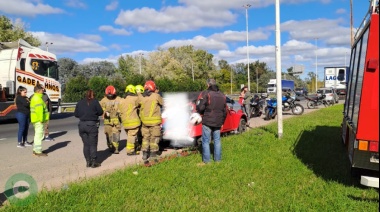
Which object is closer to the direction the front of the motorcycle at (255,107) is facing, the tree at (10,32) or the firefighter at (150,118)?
the firefighter

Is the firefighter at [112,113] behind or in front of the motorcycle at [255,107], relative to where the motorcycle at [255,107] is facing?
in front

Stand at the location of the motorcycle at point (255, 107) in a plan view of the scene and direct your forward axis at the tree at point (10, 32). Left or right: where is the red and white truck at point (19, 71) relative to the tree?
left

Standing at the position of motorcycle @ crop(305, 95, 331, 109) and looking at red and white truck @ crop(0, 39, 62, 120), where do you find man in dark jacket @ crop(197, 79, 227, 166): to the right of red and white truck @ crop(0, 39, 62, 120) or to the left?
left

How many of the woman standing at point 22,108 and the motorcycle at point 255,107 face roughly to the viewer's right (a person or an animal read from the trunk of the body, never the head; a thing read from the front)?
1

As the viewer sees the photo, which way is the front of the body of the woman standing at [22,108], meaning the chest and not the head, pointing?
to the viewer's right

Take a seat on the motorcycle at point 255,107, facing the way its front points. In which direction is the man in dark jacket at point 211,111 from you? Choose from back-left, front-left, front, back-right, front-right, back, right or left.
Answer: front-left

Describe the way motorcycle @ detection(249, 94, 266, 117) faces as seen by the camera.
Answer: facing the viewer and to the left of the viewer

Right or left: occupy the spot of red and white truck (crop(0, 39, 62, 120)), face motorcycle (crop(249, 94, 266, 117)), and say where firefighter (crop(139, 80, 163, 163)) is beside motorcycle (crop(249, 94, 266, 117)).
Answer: right
